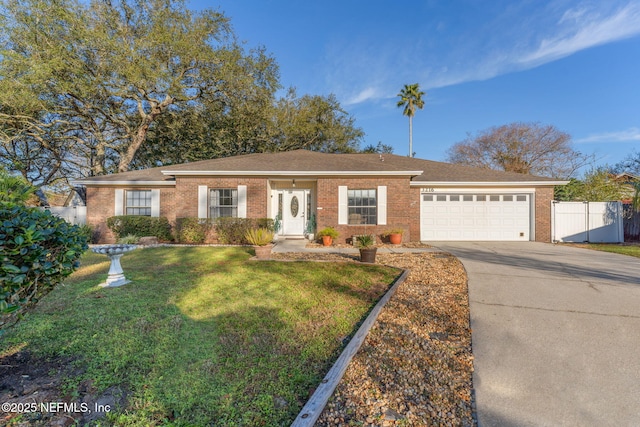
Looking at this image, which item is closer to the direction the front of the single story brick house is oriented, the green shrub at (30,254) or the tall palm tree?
the green shrub

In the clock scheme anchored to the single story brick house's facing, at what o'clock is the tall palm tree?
The tall palm tree is roughly at 7 o'clock from the single story brick house.

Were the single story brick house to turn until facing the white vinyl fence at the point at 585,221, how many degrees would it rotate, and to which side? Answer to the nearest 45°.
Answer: approximately 90° to its left

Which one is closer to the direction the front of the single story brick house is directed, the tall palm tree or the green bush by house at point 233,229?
the green bush by house

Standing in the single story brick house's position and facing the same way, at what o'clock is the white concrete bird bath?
The white concrete bird bath is roughly at 1 o'clock from the single story brick house.

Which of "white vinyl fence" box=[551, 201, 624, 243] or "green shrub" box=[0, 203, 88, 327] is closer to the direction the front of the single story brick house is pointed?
the green shrub

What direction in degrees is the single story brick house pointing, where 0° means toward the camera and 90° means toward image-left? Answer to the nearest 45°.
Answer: approximately 0°

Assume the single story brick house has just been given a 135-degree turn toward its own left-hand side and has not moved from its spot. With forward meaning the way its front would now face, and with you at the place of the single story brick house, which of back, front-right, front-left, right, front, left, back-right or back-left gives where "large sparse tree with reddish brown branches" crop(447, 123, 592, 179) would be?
front

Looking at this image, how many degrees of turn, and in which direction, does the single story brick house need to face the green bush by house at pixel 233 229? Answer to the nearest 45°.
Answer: approximately 90° to its right
